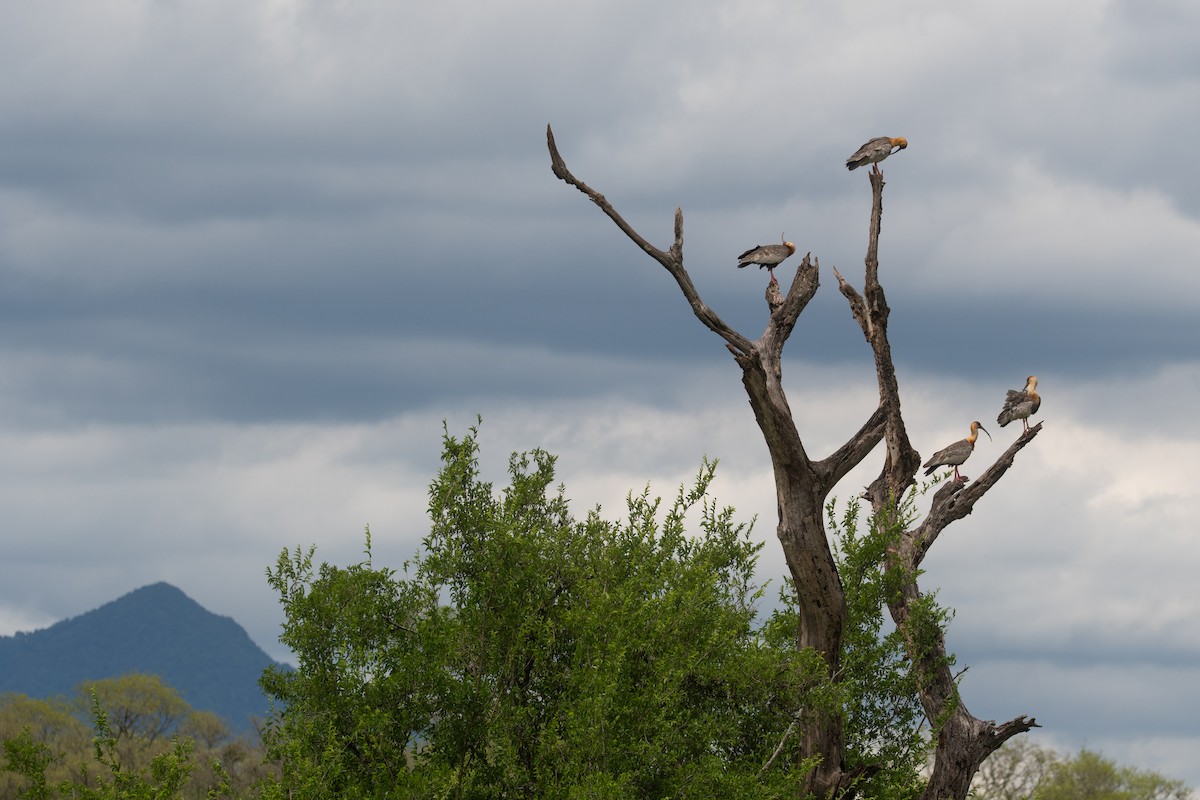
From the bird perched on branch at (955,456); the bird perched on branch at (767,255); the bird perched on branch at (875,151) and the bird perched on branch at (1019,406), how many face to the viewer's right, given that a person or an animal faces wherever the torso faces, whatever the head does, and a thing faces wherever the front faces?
4

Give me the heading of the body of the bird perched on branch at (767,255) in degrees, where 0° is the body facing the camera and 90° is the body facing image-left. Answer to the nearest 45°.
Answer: approximately 270°

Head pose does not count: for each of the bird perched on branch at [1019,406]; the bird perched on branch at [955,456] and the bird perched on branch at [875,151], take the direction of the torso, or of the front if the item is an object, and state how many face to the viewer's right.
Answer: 3

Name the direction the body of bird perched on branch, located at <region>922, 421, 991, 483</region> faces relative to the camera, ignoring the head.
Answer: to the viewer's right

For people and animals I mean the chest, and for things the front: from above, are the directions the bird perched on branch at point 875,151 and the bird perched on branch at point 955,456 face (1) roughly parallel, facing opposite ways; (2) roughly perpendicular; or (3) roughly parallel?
roughly parallel

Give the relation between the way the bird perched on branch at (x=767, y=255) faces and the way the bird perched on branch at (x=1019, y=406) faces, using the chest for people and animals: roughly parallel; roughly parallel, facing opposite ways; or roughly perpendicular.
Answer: roughly parallel

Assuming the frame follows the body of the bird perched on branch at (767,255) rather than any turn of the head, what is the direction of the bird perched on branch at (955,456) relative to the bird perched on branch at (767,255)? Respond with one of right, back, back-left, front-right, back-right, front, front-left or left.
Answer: front-left

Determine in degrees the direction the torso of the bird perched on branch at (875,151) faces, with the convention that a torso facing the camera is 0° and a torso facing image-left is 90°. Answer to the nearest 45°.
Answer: approximately 270°

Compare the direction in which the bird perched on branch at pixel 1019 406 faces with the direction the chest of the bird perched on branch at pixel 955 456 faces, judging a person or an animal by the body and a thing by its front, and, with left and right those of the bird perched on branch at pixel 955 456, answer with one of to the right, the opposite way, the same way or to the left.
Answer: the same way

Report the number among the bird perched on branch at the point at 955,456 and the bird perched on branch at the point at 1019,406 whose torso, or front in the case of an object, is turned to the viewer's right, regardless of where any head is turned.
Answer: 2

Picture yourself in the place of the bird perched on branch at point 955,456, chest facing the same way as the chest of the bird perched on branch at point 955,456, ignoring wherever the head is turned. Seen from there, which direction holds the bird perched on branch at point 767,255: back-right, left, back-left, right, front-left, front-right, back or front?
back-right

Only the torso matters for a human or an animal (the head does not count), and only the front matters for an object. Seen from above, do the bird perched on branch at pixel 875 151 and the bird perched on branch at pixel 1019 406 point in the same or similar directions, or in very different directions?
same or similar directions
